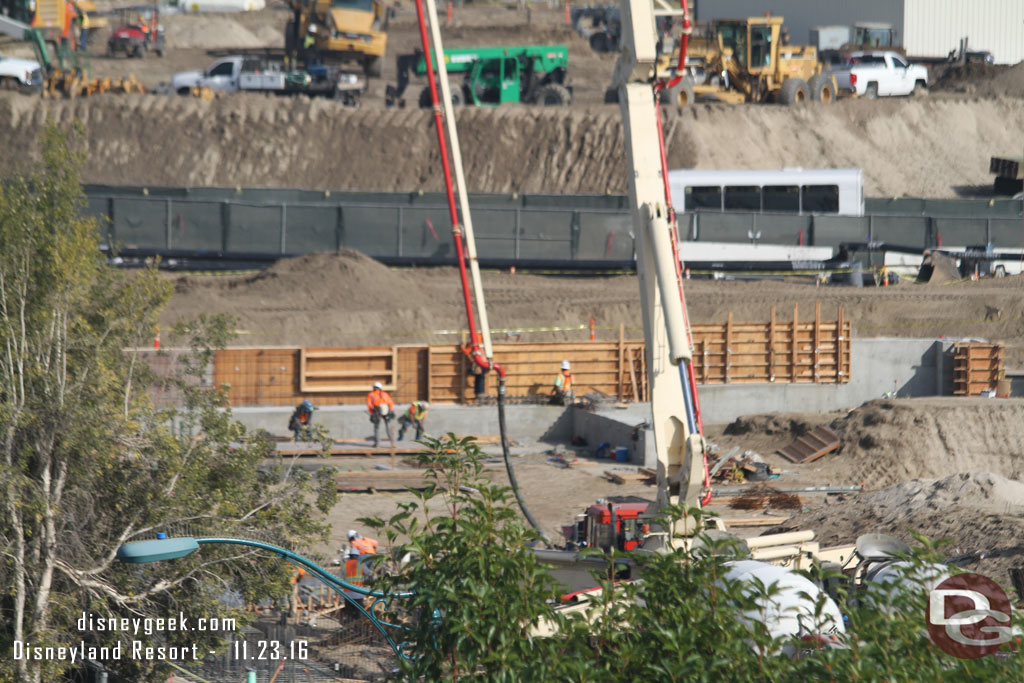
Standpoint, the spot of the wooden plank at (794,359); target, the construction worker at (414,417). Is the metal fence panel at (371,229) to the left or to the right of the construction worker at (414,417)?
right

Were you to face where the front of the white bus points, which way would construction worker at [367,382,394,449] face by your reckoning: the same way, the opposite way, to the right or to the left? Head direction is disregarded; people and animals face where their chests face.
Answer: to the right

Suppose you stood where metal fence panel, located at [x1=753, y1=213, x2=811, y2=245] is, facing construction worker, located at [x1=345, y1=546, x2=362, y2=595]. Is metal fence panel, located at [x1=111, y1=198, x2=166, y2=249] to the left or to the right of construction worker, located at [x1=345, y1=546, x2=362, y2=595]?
right

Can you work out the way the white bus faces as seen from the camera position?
facing to the left of the viewer

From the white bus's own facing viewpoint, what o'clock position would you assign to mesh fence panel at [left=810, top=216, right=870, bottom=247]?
The mesh fence panel is roughly at 7 o'clock from the white bus.

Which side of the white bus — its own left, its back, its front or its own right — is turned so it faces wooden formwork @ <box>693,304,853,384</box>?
left

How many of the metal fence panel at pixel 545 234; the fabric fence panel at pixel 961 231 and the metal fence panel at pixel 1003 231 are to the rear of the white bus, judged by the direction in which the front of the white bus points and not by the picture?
2
